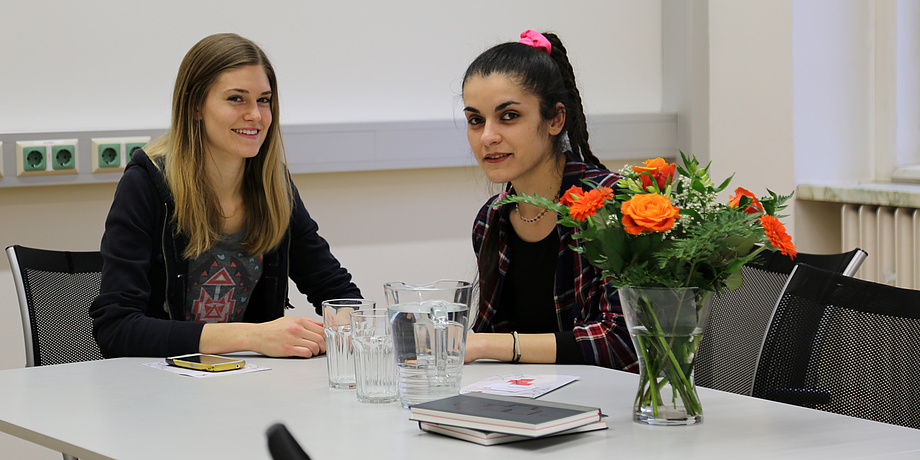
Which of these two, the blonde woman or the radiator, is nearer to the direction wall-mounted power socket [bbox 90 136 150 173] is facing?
the blonde woman

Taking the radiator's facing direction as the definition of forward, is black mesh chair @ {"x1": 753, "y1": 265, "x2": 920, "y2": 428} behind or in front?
in front

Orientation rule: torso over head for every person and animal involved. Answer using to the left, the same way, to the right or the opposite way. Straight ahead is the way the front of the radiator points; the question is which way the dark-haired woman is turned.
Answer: the same way

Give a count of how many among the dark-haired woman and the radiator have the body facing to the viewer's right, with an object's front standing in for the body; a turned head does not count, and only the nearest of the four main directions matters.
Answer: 0

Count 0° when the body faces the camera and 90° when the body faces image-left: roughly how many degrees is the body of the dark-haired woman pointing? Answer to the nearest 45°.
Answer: approximately 45°

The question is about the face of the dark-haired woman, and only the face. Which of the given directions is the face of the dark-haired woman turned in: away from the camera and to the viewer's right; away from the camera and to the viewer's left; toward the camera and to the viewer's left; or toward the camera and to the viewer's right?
toward the camera and to the viewer's left

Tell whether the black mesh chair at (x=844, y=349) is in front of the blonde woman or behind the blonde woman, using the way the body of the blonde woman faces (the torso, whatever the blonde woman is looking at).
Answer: in front

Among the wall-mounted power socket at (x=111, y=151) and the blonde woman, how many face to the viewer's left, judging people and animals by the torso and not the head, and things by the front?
0

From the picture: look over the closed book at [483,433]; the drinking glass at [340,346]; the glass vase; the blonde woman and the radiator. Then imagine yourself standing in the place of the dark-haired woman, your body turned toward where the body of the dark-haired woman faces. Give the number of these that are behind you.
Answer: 1

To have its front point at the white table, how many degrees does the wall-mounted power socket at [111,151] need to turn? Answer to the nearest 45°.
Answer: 0° — it already faces it

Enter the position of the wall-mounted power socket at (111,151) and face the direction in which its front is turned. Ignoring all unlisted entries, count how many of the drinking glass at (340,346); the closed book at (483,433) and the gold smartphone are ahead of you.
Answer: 3

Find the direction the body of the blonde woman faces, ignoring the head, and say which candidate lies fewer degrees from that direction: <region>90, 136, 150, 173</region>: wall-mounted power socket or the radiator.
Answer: the radiator

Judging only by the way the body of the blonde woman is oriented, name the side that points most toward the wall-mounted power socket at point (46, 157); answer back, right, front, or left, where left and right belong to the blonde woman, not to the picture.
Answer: back

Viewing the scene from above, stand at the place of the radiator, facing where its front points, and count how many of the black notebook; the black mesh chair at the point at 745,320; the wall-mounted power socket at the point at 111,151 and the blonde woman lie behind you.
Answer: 0

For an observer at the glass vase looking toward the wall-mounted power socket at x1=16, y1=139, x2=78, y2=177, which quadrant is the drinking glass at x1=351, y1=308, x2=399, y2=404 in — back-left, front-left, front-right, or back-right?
front-left

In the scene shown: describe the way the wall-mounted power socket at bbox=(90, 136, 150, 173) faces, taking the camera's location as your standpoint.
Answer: facing the viewer

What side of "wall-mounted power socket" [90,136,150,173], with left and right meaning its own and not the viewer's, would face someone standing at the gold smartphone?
front
